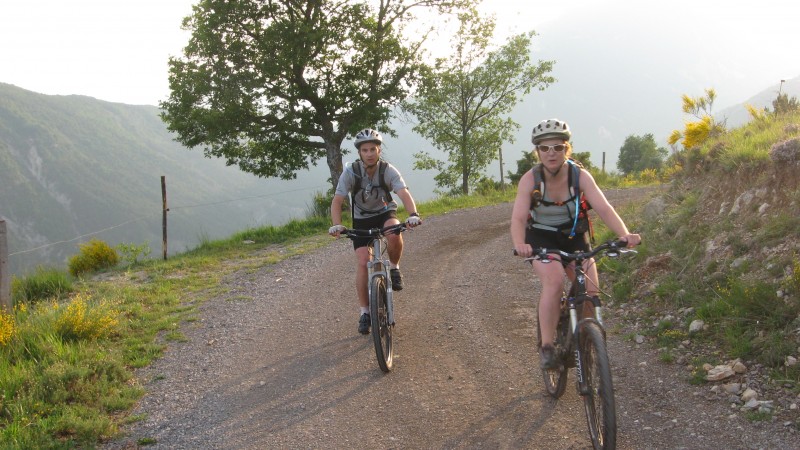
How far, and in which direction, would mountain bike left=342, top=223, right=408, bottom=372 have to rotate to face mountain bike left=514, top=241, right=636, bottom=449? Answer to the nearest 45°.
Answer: approximately 45° to its left

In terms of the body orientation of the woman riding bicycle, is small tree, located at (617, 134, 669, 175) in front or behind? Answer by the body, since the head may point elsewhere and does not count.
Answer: behind

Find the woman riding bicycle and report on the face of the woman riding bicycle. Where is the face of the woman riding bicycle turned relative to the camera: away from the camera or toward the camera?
toward the camera

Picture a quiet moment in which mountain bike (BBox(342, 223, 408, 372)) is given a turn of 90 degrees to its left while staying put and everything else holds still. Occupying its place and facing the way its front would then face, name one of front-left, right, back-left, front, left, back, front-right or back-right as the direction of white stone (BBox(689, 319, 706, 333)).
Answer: front

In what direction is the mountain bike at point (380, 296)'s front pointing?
toward the camera

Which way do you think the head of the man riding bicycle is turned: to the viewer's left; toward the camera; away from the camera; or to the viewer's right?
toward the camera

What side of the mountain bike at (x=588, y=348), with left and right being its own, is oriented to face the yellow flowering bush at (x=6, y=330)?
right

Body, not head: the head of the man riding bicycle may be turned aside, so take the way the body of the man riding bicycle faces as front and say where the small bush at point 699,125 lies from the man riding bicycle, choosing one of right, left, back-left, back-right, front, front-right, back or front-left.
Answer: back-left

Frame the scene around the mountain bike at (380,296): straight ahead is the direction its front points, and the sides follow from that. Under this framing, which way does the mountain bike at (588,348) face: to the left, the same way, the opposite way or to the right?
the same way

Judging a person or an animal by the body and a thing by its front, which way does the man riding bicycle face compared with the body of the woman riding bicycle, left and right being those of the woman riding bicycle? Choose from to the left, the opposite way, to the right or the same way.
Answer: the same way

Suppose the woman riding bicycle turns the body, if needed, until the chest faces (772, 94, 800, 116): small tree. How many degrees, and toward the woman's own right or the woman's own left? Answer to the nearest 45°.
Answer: approximately 135° to the woman's own left

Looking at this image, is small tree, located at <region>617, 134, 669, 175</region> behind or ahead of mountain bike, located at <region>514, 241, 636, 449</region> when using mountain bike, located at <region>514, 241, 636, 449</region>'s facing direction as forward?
behind

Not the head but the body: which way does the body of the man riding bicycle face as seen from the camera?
toward the camera

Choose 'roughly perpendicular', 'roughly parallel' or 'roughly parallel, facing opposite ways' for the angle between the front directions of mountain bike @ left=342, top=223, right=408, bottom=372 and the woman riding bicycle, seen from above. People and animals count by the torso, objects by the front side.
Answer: roughly parallel

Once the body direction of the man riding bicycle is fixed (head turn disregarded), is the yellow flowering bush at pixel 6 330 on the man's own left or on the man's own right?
on the man's own right

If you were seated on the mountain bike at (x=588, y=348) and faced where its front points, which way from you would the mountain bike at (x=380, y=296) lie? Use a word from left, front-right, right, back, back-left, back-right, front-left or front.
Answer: back-right

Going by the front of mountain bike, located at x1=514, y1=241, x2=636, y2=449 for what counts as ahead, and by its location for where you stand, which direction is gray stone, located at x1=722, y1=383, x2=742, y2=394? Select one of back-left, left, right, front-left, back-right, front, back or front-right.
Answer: back-left

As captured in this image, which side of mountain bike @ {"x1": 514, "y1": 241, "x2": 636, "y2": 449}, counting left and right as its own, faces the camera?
front
